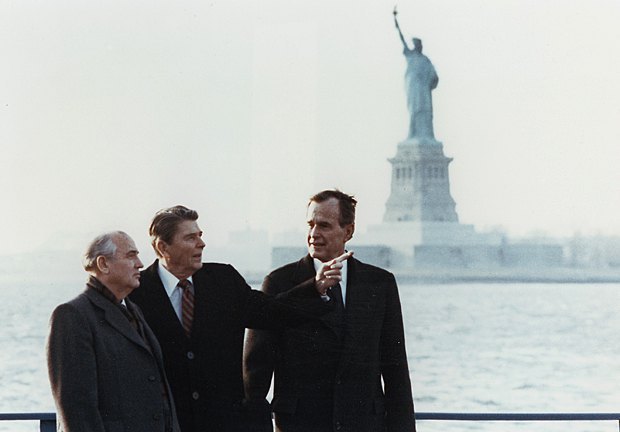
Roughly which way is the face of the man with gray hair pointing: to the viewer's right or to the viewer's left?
to the viewer's right

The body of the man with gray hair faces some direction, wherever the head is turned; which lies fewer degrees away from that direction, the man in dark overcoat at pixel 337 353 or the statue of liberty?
the man in dark overcoat

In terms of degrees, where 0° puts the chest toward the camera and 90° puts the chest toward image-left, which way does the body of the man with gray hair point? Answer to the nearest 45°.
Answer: approximately 315°

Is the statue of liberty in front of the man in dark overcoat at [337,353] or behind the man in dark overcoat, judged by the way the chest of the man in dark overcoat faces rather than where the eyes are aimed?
behind

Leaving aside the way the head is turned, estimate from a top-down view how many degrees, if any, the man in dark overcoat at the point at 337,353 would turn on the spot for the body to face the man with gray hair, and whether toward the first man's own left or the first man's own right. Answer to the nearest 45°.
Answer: approximately 45° to the first man's own right
